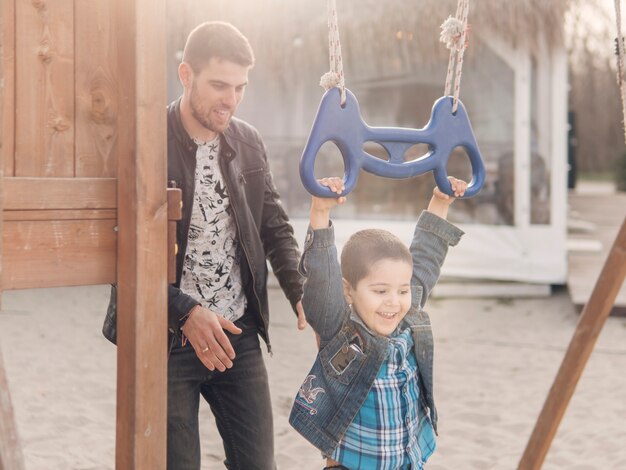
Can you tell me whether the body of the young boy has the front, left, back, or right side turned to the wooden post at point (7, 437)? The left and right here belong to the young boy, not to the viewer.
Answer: right

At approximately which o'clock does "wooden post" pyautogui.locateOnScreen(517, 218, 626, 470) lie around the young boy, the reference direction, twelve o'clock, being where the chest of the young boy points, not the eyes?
The wooden post is roughly at 9 o'clock from the young boy.

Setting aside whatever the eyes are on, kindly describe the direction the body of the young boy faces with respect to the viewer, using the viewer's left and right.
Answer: facing the viewer and to the right of the viewer

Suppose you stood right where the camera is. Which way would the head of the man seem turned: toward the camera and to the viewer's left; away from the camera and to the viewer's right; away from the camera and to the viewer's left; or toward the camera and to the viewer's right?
toward the camera and to the viewer's right
